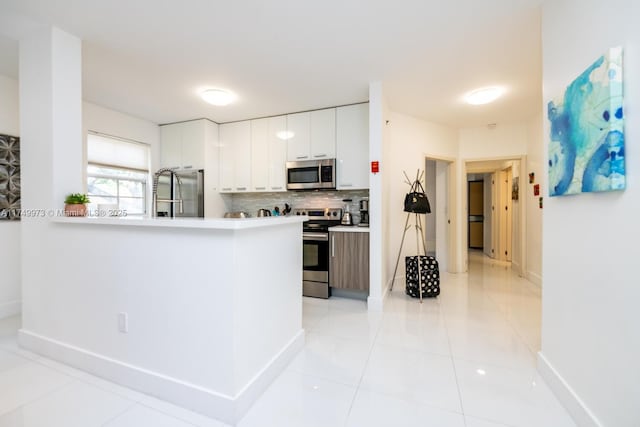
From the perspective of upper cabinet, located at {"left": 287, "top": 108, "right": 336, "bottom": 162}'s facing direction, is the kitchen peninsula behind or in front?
in front

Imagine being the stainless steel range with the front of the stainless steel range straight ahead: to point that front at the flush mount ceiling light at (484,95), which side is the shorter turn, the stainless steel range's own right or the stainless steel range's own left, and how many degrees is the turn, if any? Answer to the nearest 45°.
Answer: approximately 135° to the stainless steel range's own left

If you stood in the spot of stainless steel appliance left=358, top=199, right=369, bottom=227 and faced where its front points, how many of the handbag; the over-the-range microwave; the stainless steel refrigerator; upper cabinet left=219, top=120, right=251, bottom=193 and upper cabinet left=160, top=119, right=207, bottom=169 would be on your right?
4

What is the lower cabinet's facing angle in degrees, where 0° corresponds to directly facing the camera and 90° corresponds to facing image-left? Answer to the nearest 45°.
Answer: approximately 0°

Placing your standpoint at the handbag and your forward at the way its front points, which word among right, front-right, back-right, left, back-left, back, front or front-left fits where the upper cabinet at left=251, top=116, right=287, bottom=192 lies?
right

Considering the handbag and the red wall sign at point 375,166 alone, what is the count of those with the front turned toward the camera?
2

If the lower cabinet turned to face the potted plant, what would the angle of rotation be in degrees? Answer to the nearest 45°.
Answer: approximately 45° to its right

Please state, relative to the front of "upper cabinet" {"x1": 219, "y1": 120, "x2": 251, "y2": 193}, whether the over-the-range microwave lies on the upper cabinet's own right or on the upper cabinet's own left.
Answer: on the upper cabinet's own left

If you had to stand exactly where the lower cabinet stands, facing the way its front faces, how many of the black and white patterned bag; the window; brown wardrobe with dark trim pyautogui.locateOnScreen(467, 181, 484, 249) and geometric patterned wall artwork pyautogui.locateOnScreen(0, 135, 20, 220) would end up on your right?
2

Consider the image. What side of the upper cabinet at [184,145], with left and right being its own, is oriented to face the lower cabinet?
left

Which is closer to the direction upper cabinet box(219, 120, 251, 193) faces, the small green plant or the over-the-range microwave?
the small green plant

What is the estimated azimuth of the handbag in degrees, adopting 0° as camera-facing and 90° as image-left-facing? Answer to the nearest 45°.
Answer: approximately 0°
